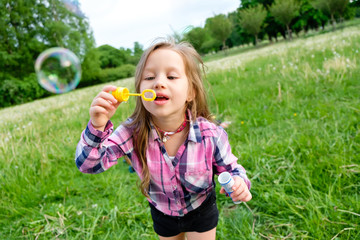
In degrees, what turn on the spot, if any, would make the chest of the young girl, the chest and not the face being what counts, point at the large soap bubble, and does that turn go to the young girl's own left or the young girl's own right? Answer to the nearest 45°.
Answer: approximately 135° to the young girl's own right

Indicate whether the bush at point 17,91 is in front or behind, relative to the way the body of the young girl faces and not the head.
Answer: behind

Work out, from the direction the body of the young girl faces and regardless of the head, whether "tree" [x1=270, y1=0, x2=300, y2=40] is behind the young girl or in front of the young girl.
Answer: behind

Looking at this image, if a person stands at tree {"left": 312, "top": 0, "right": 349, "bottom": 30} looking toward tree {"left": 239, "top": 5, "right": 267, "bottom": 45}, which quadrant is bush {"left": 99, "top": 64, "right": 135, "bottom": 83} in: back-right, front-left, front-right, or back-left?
front-left

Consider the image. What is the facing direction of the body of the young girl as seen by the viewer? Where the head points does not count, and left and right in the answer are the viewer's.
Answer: facing the viewer

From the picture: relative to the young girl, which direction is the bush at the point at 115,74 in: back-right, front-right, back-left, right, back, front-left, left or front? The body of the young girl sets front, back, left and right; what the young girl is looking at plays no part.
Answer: back

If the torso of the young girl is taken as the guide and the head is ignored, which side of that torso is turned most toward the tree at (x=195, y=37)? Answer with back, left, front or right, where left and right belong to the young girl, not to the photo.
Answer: back

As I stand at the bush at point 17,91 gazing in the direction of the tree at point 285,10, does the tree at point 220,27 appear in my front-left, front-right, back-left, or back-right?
front-left

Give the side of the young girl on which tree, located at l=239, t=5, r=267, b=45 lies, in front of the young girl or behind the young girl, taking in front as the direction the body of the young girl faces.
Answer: behind
